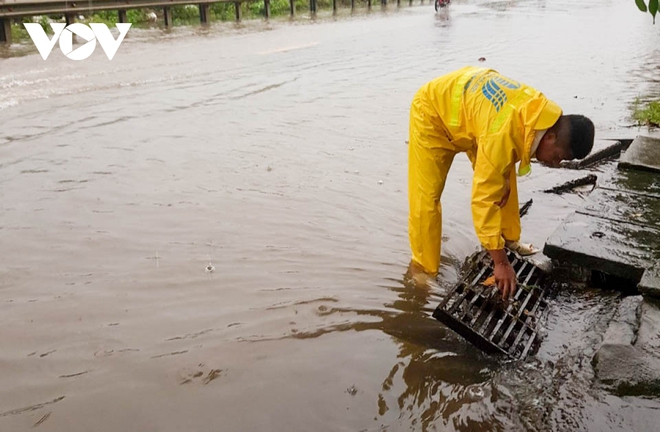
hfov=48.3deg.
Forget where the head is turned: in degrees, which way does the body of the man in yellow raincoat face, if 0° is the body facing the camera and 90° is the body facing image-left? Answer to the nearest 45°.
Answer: approximately 270°
